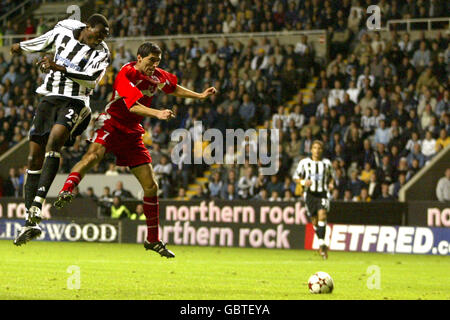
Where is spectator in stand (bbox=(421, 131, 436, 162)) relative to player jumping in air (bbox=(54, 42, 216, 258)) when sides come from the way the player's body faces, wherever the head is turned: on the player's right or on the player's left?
on the player's left

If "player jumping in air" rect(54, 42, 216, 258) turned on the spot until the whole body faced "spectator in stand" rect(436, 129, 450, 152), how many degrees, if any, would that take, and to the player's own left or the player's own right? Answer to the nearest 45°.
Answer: approximately 90° to the player's own left
